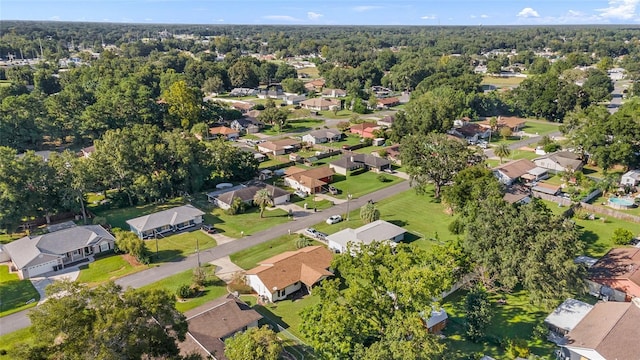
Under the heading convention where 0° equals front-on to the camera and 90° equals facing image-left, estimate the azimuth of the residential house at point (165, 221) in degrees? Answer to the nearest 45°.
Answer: approximately 315°

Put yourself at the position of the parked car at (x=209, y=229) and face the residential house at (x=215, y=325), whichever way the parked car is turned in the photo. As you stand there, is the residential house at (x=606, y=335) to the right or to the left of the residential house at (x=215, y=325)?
left

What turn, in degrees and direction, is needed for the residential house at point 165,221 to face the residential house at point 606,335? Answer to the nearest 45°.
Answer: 0° — it already faces it

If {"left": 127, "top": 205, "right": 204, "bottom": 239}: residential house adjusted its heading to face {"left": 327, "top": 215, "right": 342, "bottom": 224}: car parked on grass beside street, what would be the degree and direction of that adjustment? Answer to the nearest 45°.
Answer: approximately 45° to its left

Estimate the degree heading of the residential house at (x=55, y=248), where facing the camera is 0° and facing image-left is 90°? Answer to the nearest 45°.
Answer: approximately 315°
